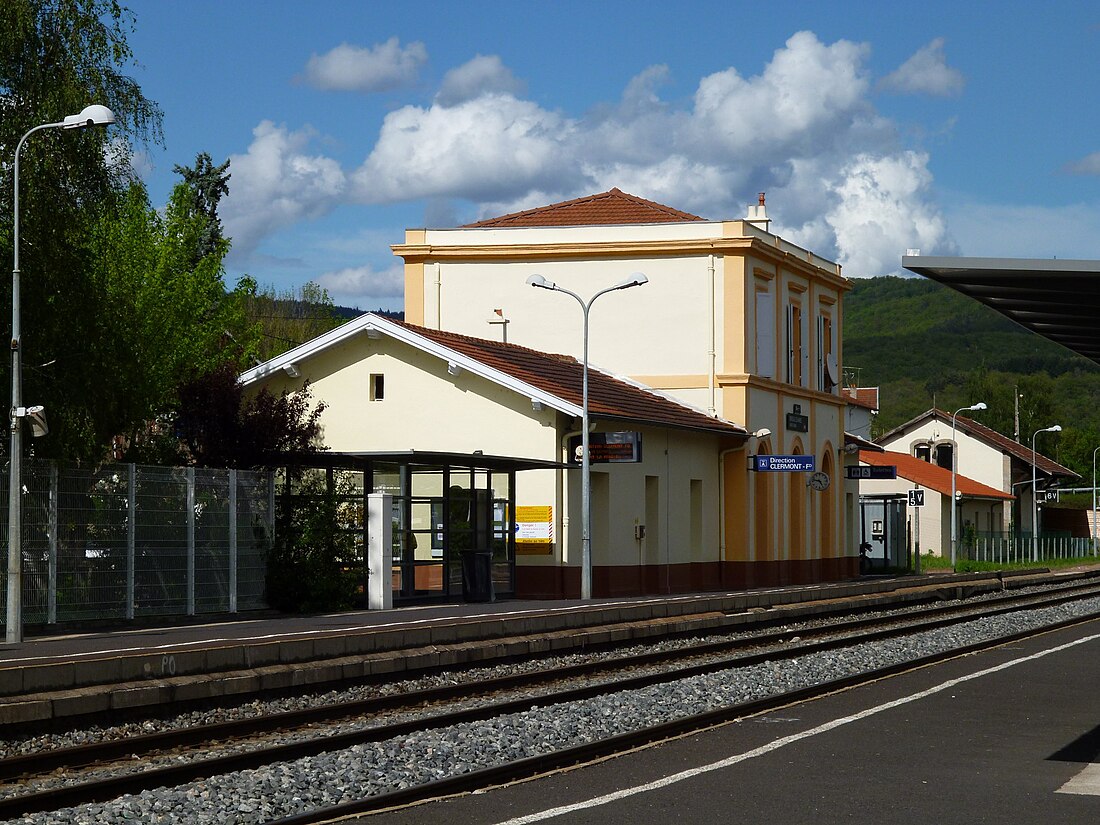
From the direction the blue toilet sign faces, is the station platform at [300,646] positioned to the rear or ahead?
ahead

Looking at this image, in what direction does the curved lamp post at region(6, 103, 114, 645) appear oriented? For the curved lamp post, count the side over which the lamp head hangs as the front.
to the viewer's right

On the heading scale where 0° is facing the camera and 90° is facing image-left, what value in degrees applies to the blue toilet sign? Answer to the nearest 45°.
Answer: approximately 0°

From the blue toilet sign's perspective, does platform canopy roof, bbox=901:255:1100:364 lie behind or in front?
in front

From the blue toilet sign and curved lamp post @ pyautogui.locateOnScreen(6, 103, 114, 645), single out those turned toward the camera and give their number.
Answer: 1
